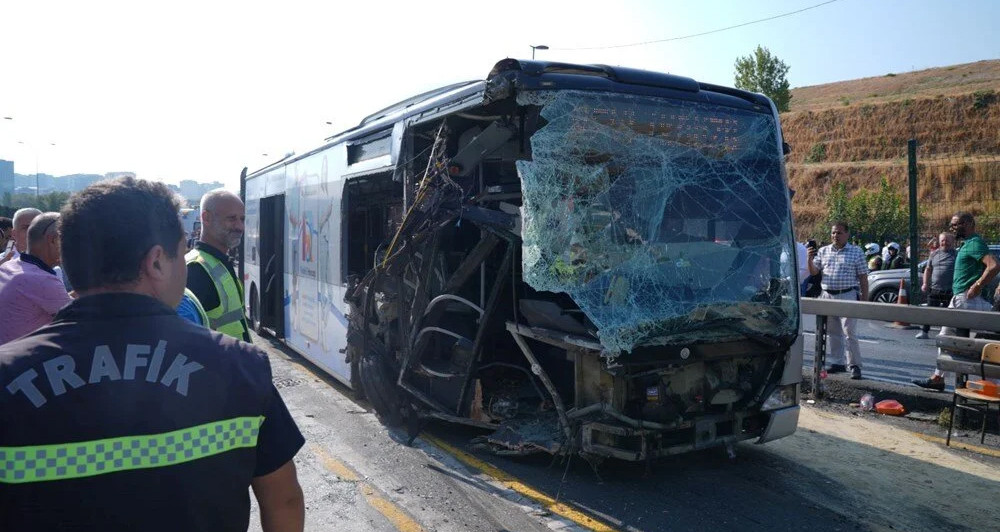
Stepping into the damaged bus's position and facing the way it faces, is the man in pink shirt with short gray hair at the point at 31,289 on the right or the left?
on its right

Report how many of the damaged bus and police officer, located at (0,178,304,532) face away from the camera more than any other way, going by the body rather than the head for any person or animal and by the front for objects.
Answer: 1

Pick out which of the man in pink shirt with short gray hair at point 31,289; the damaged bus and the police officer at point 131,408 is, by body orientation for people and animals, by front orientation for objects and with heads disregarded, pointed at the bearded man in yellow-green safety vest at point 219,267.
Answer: the police officer at point 131,408

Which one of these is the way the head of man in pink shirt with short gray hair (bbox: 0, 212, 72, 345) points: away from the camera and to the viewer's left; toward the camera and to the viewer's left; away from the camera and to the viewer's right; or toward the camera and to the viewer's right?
away from the camera and to the viewer's right

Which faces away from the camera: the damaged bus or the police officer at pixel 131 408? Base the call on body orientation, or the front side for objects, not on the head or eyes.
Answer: the police officer

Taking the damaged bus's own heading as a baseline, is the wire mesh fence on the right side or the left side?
on its left

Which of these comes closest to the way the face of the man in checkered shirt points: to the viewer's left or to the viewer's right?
to the viewer's left

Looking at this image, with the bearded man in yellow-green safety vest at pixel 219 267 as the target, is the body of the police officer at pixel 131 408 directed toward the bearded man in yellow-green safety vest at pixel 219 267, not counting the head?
yes

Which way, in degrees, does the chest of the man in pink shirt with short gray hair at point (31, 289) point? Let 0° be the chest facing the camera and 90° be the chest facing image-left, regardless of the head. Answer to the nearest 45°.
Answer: approximately 225°

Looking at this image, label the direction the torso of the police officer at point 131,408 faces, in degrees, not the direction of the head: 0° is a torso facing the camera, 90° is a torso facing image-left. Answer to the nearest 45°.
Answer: approximately 180°

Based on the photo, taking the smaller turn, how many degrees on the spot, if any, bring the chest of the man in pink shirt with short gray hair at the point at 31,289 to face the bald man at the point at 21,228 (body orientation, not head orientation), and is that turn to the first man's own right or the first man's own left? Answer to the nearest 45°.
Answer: approximately 45° to the first man's own left

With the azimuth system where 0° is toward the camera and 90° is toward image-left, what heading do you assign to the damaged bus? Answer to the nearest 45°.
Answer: approximately 315°

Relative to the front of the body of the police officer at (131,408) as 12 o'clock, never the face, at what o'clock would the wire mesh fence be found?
The wire mesh fence is roughly at 2 o'clock from the police officer.

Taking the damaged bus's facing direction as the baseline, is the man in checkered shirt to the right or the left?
on its left
